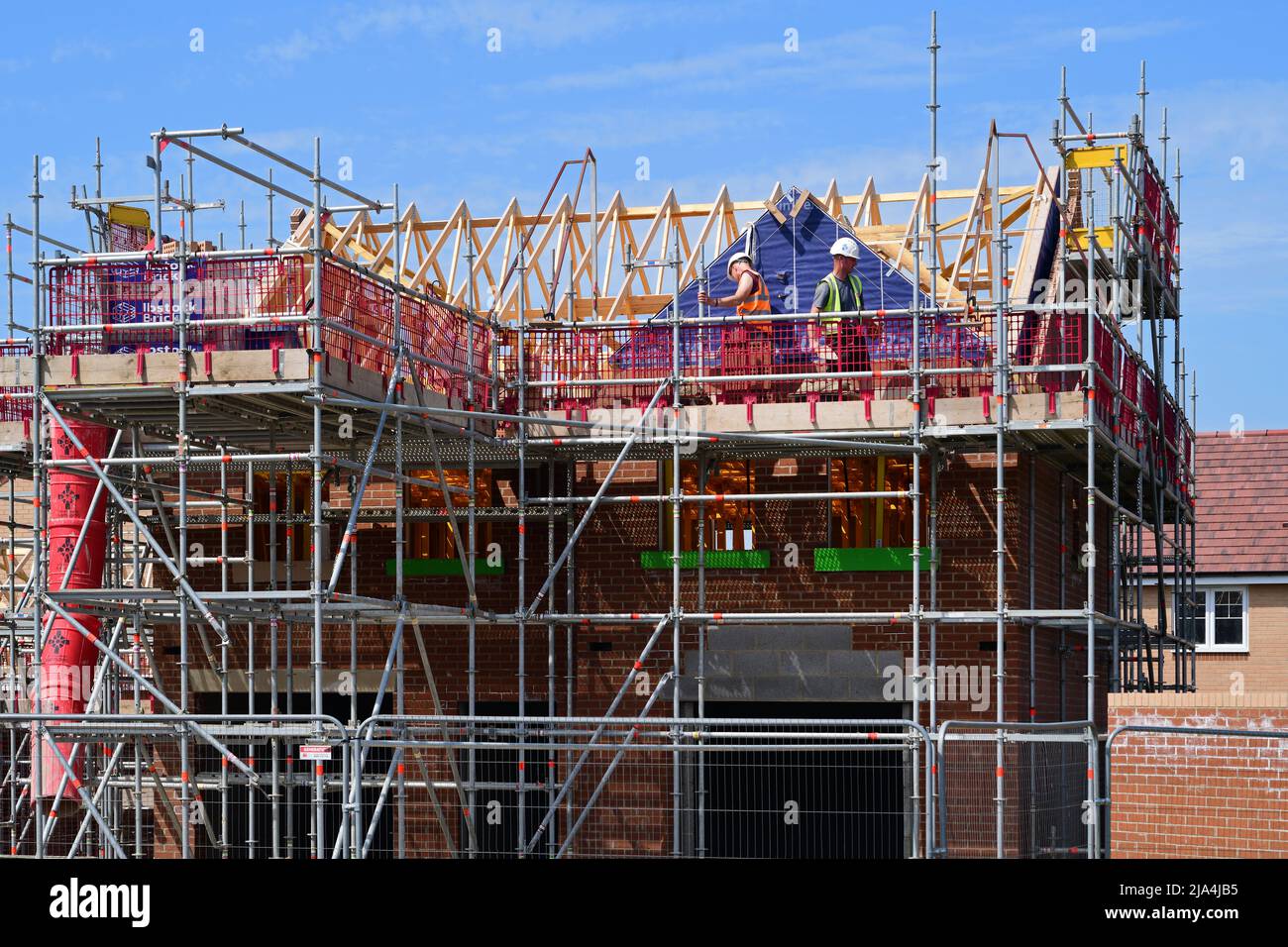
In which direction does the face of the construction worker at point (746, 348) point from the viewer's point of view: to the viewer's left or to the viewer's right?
to the viewer's left

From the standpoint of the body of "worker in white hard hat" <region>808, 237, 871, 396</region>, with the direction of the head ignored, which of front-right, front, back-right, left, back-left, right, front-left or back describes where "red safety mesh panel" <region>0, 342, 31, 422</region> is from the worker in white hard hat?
back-right

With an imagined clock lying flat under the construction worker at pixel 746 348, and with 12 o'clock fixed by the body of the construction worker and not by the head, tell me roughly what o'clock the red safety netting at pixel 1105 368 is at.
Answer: The red safety netting is roughly at 6 o'clock from the construction worker.

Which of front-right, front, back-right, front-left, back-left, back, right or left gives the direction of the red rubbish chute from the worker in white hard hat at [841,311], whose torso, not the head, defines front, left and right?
back-right

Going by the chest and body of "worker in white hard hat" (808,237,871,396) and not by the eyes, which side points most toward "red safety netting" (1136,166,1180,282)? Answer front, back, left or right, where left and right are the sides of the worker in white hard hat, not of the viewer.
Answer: left

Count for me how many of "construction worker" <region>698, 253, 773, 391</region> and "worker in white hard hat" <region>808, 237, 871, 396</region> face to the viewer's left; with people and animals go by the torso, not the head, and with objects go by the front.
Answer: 1

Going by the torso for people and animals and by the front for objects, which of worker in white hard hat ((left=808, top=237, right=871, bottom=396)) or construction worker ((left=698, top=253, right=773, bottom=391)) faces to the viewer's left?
the construction worker

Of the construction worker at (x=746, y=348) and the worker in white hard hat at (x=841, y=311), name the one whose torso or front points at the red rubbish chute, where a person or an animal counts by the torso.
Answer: the construction worker

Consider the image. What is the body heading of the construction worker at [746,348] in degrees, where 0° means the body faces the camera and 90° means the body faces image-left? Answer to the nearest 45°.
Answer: approximately 90°

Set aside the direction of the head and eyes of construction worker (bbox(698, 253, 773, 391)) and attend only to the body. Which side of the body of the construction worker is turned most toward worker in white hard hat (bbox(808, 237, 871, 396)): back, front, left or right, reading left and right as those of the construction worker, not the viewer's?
back

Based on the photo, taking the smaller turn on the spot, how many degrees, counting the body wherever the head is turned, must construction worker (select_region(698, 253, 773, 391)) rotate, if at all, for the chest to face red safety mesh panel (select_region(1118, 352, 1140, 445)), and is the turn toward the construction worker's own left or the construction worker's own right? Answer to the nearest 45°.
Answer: approximately 180°

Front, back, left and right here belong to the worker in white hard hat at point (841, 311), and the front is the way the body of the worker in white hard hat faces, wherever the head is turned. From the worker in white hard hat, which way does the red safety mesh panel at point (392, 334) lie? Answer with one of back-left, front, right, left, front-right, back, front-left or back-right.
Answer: back-right

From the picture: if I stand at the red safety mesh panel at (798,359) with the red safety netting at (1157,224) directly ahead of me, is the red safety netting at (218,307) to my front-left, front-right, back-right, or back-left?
back-left

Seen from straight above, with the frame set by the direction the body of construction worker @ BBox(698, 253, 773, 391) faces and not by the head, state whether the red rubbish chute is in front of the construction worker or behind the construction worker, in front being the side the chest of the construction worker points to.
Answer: in front

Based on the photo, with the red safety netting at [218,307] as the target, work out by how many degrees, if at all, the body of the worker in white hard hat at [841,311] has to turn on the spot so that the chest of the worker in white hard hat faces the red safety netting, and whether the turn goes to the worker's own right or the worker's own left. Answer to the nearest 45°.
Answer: approximately 135° to the worker's own right

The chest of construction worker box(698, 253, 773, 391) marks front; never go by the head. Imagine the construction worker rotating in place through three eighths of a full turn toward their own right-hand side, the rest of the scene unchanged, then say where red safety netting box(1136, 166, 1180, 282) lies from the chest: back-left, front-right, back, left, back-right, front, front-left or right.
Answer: front
